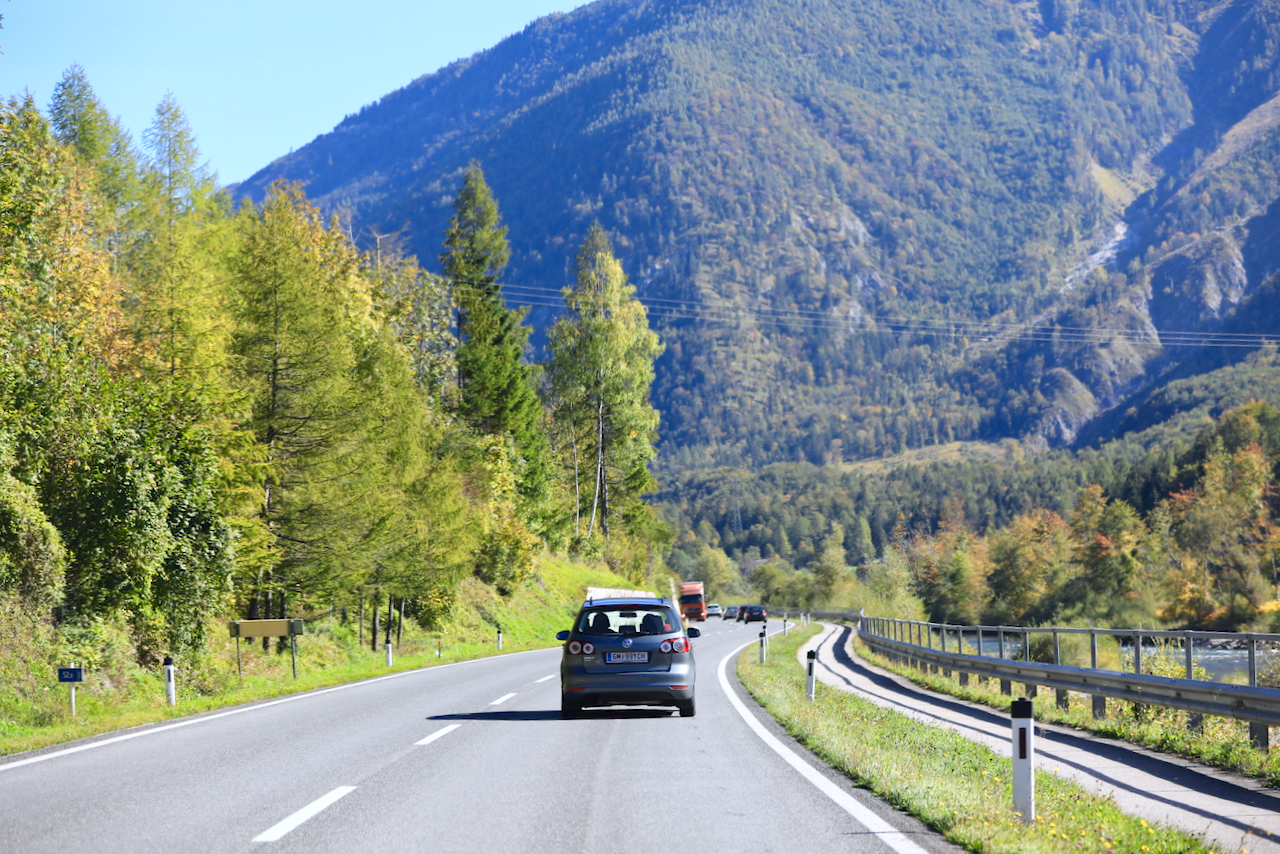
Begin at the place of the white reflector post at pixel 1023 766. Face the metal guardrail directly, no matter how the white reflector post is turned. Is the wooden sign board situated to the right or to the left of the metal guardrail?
left

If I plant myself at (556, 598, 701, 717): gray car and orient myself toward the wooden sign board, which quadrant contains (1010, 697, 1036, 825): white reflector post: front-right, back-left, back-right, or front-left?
back-left

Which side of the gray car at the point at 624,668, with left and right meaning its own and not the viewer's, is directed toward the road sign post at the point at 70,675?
left

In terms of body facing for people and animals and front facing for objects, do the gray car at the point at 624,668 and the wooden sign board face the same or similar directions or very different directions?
very different directions

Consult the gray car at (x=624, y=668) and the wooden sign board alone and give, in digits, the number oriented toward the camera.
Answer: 1

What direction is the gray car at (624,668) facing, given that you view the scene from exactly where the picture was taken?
facing away from the viewer

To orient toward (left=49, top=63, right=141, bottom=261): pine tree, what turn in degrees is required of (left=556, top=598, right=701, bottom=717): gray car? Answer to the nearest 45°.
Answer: approximately 45° to its left

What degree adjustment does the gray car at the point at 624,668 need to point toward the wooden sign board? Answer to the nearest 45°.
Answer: approximately 45° to its left

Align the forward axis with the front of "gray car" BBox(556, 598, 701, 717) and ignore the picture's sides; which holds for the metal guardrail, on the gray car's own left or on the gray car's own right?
on the gray car's own right

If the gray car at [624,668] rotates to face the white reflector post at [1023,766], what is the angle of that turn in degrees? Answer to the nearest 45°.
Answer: approximately 180°

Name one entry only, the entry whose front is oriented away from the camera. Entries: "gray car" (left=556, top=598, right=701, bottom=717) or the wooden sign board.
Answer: the gray car
